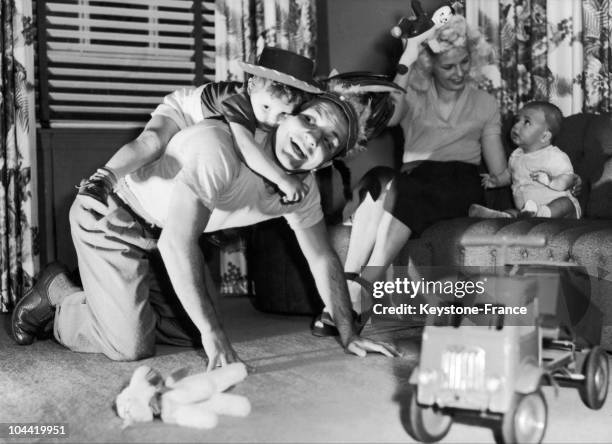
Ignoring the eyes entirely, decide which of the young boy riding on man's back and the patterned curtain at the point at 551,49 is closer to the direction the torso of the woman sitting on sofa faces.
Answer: the young boy riding on man's back

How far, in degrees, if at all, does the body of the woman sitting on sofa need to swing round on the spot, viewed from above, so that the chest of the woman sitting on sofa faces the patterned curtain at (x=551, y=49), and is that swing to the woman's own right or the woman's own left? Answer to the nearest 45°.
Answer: approximately 180°

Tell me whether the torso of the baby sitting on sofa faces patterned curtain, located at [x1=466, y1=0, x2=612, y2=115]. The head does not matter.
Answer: no

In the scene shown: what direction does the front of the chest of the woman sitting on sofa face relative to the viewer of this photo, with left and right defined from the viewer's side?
facing the viewer and to the left of the viewer

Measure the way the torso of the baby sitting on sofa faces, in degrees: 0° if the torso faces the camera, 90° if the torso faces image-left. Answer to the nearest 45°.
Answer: approximately 45°

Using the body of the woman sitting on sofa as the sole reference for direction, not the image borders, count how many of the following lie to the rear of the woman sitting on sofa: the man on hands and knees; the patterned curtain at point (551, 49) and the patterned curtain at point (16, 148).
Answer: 1

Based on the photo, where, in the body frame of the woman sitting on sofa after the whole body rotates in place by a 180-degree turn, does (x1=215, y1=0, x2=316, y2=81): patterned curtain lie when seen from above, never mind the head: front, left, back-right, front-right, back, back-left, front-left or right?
left

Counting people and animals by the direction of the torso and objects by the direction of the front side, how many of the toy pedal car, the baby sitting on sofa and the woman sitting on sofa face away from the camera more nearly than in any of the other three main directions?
0

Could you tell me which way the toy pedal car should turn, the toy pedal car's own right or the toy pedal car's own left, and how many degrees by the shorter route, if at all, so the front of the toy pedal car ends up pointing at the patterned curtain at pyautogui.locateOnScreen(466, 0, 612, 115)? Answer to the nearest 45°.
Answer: approximately 135° to the toy pedal car's own right

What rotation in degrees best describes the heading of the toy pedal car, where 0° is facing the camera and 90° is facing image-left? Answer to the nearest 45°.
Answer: approximately 45°

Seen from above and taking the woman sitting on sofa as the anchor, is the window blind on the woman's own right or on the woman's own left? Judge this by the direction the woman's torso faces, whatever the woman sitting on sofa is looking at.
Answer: on the woman's own right

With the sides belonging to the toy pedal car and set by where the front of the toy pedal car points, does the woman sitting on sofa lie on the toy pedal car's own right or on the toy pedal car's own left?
on the toy pedal car's own right

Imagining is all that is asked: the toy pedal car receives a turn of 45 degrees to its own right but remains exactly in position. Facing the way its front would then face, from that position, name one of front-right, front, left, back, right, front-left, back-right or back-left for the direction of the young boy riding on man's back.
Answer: front-right

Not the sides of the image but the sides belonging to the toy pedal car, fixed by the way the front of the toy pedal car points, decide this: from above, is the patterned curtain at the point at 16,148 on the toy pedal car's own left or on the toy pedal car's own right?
on the toy pedal car's own right

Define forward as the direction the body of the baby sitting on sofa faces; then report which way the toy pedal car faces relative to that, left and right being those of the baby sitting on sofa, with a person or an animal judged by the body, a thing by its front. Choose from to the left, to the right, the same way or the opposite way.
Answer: the same way

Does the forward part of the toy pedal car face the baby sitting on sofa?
no
